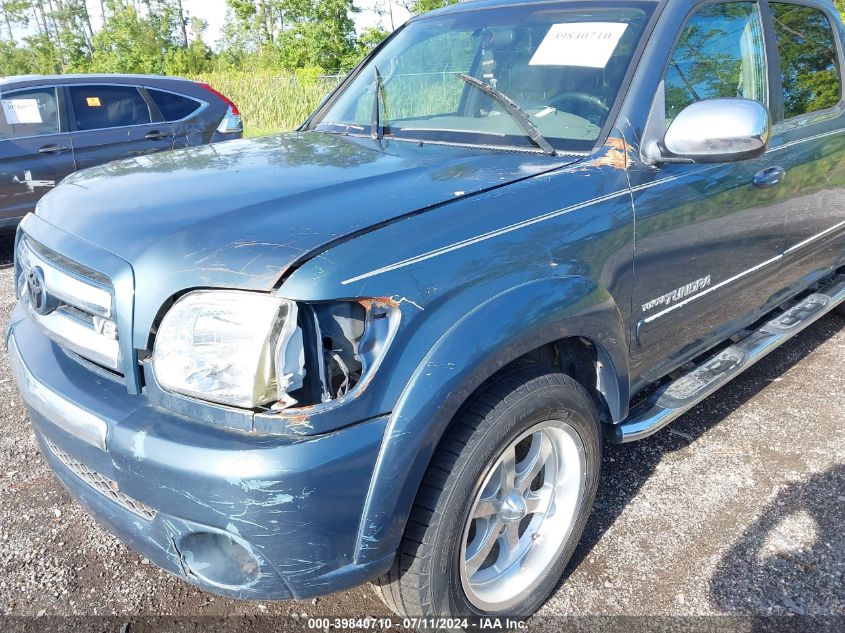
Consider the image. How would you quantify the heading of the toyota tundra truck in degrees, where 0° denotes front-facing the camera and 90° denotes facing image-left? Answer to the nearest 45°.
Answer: approximately 45°
